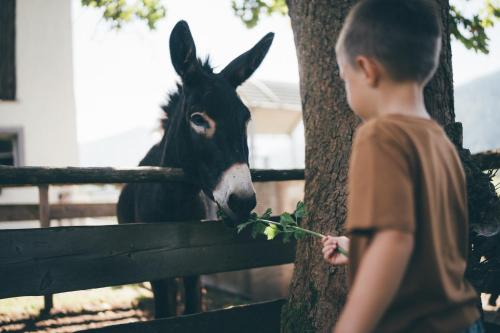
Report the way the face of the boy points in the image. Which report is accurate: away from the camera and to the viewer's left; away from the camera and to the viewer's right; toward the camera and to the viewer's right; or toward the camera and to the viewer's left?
away from the camera and to the viewer's left

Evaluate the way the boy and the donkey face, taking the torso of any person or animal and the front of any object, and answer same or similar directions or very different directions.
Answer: very different directions

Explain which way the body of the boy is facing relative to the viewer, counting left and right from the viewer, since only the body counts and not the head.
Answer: facing away from the viewer and to the left of the viewer

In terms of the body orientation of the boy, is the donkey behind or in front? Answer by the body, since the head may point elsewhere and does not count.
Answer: in front

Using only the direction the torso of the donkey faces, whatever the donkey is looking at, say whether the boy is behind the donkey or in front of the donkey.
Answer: in front
